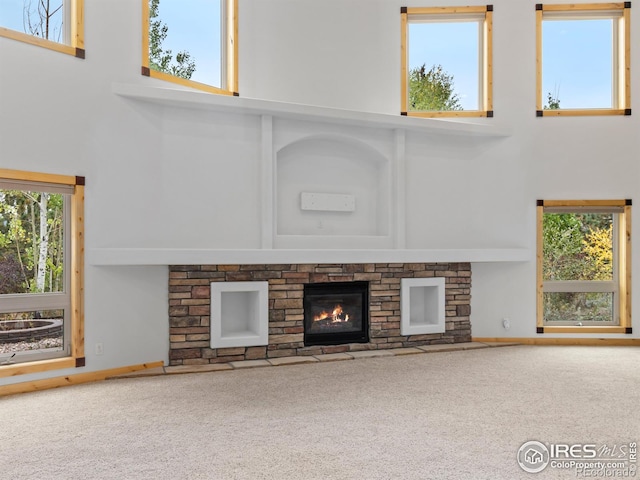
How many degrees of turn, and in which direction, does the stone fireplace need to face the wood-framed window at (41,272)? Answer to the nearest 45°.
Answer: approximately 45° to its right

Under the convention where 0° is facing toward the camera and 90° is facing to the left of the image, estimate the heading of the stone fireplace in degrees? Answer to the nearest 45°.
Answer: approximately 0°

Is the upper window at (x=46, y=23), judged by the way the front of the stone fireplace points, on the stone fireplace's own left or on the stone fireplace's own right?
on the stone fireplace's own right

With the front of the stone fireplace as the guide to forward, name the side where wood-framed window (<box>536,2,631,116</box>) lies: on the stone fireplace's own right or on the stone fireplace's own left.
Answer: on the stone fireplace's own left
